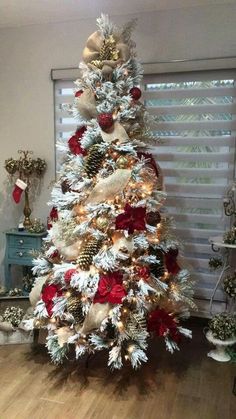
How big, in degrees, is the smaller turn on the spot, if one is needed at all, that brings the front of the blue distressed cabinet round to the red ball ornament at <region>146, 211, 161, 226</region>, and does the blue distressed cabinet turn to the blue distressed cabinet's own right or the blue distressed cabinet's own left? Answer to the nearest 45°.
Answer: approximately 45° to the blue distressed cabinet's own left

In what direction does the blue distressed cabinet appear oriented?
toward the camera

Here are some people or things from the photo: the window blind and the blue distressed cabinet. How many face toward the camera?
2

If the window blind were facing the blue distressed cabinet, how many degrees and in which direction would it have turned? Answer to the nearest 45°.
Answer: approximately 90° to its right

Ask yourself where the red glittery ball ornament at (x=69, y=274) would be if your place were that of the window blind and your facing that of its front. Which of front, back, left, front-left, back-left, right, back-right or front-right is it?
front-right

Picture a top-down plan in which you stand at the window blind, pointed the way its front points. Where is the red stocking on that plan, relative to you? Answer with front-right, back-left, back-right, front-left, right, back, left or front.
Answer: right

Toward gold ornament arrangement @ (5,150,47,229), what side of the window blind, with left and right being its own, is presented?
right

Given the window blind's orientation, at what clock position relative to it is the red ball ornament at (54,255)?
The red ball ornament is roughly at 2 o'clock from the window blind.

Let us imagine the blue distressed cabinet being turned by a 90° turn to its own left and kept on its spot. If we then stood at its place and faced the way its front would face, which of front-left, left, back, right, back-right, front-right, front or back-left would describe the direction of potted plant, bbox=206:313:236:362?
front-right
